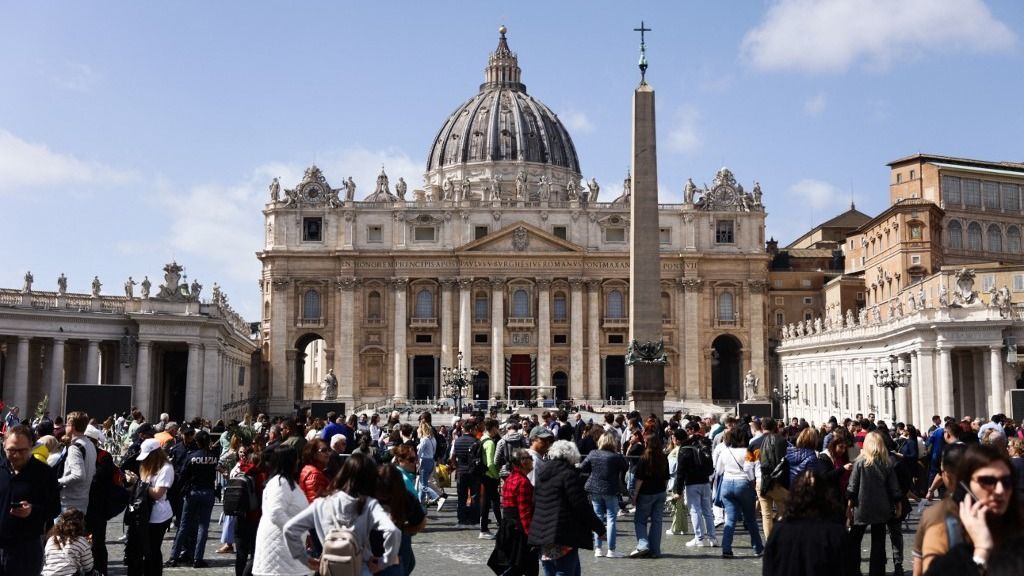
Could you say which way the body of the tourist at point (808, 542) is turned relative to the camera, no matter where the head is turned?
away from the camera

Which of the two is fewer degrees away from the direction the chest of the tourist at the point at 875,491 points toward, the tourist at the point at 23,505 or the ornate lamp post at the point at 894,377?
the ornate lamp post

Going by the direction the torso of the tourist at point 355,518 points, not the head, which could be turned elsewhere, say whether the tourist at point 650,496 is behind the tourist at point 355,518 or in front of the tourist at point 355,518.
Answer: in front

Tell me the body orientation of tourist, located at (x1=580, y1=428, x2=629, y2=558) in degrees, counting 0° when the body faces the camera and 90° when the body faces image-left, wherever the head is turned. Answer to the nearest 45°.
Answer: approximately 180°

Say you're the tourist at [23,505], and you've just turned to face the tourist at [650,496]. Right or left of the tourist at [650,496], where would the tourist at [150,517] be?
left

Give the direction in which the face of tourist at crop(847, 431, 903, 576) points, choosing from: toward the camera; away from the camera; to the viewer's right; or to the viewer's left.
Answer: away from the camera

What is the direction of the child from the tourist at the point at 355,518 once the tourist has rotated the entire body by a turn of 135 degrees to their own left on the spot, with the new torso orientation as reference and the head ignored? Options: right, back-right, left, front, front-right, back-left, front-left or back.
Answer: right

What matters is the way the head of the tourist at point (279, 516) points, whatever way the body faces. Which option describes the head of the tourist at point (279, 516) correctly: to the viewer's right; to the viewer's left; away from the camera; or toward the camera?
away from the camera

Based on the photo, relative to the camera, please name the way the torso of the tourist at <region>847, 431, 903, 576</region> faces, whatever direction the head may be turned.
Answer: away from the camera

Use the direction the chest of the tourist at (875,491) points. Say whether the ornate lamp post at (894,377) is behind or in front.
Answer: in front

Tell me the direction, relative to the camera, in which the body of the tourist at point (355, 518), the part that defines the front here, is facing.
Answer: away from the camera

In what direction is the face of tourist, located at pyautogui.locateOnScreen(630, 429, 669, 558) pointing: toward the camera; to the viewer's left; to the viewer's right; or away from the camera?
away from the camera

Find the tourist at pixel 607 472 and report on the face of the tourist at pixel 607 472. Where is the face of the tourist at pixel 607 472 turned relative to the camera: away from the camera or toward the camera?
away from the camera

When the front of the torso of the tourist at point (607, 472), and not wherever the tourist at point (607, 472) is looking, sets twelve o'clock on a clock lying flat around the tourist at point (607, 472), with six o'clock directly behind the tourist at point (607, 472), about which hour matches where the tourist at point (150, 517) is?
the tourist at point (150, 517) is roughly at 8 o'clock from the tourist at point (607, 472).

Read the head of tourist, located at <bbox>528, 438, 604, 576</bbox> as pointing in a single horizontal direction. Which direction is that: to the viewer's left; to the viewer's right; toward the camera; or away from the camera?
away from the camera

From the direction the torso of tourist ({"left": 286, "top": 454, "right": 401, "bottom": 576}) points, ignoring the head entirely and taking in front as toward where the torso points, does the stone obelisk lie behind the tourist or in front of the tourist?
in front
